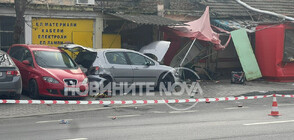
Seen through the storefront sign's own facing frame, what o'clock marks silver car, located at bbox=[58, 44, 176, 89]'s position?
The silver car is roughly at 11 o'clock from the storefront sign.

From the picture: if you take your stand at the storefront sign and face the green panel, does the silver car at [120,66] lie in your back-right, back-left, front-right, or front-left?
front-right

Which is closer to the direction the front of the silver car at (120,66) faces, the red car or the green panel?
the green panel

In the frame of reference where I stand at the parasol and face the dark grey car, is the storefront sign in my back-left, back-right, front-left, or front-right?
front-right

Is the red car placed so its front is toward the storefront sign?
no

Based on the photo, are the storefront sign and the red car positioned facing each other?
no

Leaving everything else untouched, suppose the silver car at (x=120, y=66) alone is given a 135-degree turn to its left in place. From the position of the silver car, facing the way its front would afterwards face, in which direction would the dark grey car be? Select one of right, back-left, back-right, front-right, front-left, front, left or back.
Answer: left

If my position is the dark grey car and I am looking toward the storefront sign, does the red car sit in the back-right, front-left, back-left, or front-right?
front-right

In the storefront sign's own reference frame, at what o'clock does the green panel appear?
The green panel is roughly at 9 o'clock from the storefront sign.

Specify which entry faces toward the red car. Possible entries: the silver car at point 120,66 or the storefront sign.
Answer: the storefront sign

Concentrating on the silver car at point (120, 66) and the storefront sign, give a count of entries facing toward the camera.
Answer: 1

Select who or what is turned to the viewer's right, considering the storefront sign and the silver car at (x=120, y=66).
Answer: the silver car

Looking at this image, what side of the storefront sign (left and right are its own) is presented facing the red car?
front

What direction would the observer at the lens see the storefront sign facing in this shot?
facing the viewer

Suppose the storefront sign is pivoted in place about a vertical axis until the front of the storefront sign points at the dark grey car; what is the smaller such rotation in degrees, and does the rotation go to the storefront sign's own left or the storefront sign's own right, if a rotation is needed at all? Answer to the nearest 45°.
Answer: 0° — it already faces it

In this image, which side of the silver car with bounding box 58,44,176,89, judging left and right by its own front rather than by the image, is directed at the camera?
right

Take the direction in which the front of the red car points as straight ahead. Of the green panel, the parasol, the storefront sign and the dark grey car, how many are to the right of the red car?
1

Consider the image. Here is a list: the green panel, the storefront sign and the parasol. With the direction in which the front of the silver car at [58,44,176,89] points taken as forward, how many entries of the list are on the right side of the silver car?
0

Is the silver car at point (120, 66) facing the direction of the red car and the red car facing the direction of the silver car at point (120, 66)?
no

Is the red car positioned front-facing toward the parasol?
no

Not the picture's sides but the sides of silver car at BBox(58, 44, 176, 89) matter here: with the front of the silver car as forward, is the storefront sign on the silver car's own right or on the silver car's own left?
on the silver car's own left
